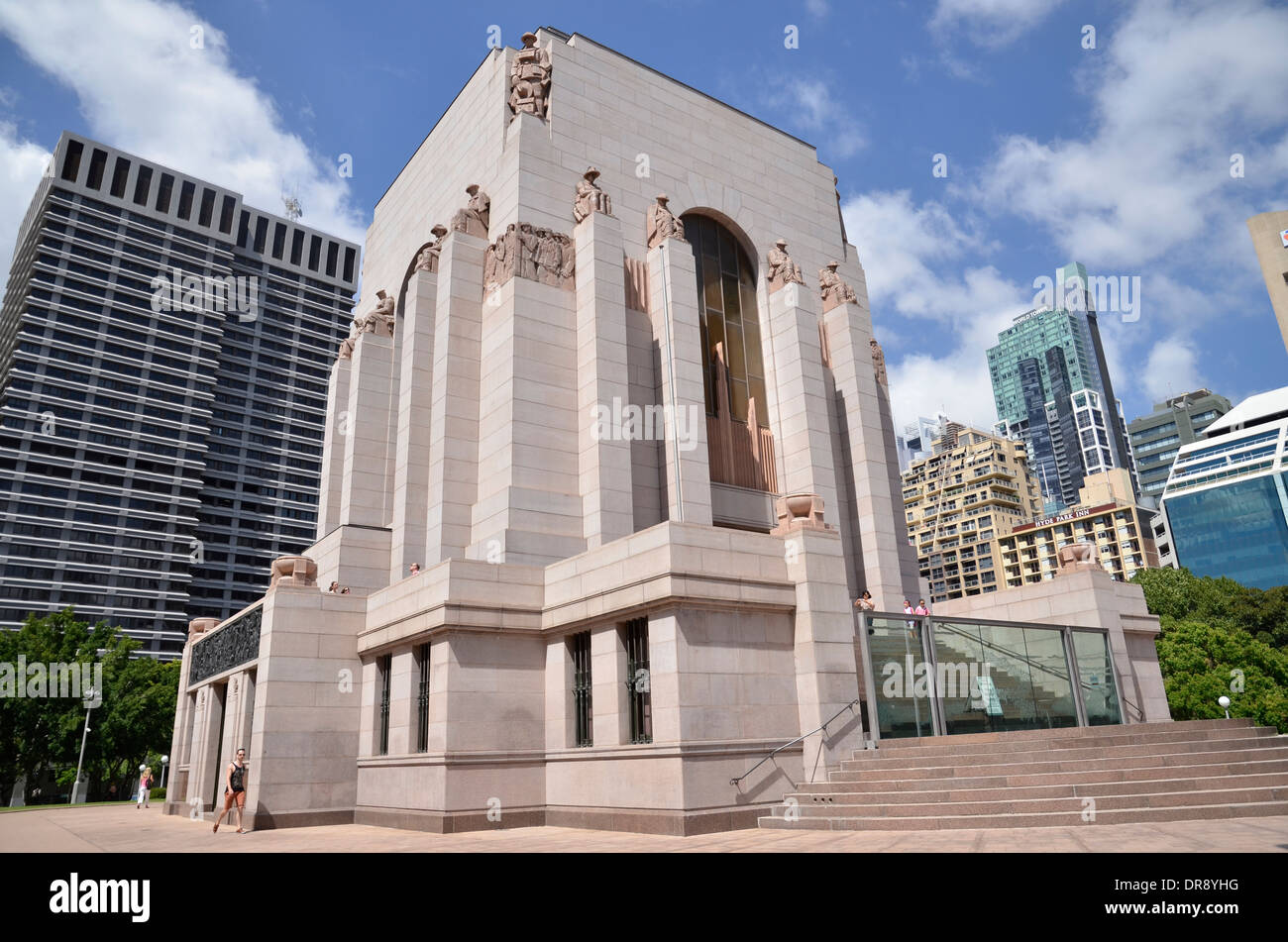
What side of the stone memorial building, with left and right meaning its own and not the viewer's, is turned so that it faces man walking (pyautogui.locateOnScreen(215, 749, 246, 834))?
right

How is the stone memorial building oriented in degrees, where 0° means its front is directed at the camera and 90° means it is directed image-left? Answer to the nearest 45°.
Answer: approximately 315°

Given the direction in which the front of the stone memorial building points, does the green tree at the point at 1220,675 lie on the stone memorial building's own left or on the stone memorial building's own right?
on the stone memorial building's own left
